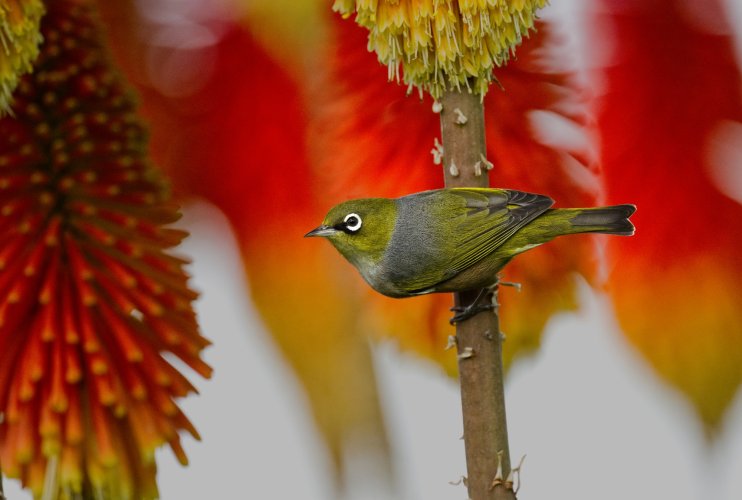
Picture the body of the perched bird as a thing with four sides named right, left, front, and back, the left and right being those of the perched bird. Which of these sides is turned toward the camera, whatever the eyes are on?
left
